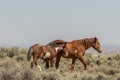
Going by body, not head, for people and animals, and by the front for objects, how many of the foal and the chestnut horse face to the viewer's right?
2

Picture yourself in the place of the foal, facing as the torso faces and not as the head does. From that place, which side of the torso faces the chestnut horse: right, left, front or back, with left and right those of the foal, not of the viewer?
front

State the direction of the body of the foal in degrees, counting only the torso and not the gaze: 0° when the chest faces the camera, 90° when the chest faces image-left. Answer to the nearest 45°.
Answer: approximately 270°

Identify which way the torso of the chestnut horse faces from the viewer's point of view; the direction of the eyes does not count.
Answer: to the viewer's right

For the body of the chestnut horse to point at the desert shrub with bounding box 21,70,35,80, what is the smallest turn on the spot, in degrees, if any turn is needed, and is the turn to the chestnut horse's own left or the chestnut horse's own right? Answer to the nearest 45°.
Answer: approximately 90° to the chestnut horse's own right

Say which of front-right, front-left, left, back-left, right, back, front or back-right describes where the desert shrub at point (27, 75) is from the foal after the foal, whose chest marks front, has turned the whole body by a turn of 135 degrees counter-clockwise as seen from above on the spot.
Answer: back-left
